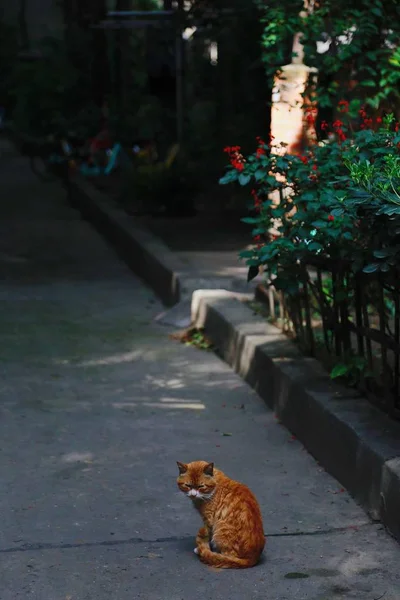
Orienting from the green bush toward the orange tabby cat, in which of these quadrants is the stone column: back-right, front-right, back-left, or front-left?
back-right

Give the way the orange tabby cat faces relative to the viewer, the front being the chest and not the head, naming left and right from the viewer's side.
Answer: facing to the left of the viewer

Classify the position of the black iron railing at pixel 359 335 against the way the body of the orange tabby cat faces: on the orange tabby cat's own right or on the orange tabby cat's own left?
on the orange tabby cat's own right

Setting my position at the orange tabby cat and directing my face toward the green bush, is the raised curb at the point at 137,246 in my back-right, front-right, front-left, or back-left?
front-left

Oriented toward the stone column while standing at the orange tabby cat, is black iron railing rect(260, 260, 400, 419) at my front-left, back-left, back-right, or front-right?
front-right

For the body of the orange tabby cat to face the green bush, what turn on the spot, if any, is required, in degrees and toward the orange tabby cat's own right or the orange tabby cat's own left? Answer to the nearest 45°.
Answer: approximately 90° to the orange tabby cat's own right

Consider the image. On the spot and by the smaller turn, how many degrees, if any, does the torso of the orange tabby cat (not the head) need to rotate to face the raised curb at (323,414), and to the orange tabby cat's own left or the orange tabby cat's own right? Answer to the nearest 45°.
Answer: approximately 90° to the orange tabby cat's own right
